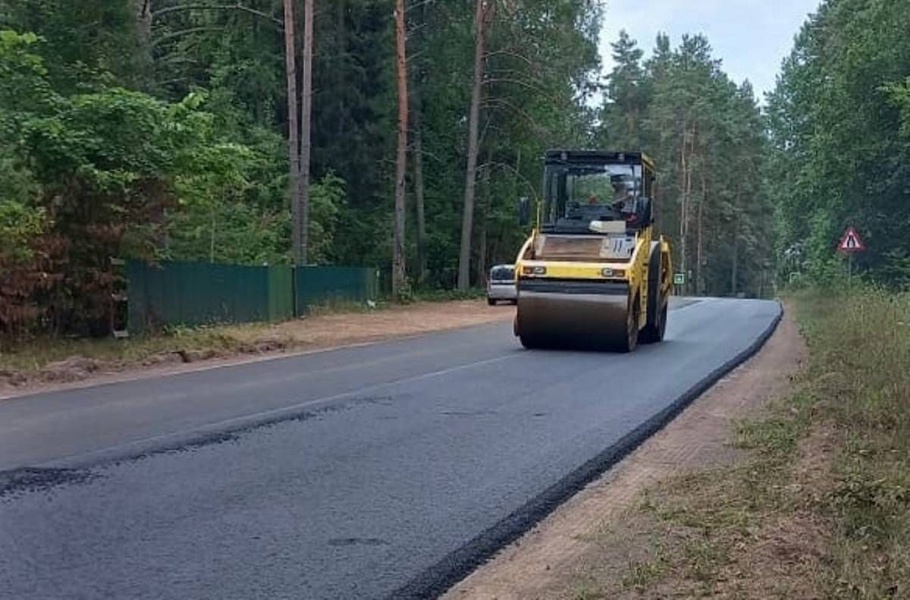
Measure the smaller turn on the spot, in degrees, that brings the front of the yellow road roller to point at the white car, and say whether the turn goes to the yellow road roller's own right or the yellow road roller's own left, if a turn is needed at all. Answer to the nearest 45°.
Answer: approximately 180°

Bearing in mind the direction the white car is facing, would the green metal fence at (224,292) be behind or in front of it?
in front

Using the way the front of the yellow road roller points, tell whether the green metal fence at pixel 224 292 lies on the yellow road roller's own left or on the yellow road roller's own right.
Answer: on the yellow road roller's own right

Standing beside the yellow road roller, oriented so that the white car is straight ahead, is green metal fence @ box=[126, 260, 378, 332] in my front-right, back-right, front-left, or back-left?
front-left

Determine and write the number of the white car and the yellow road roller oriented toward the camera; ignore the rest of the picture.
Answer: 2

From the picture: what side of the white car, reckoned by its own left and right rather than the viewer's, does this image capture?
front

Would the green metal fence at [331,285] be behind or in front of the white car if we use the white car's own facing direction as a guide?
in front

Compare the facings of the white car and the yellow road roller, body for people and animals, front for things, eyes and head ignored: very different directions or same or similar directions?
same or similar directions

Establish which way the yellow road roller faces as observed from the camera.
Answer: facing the viewer
